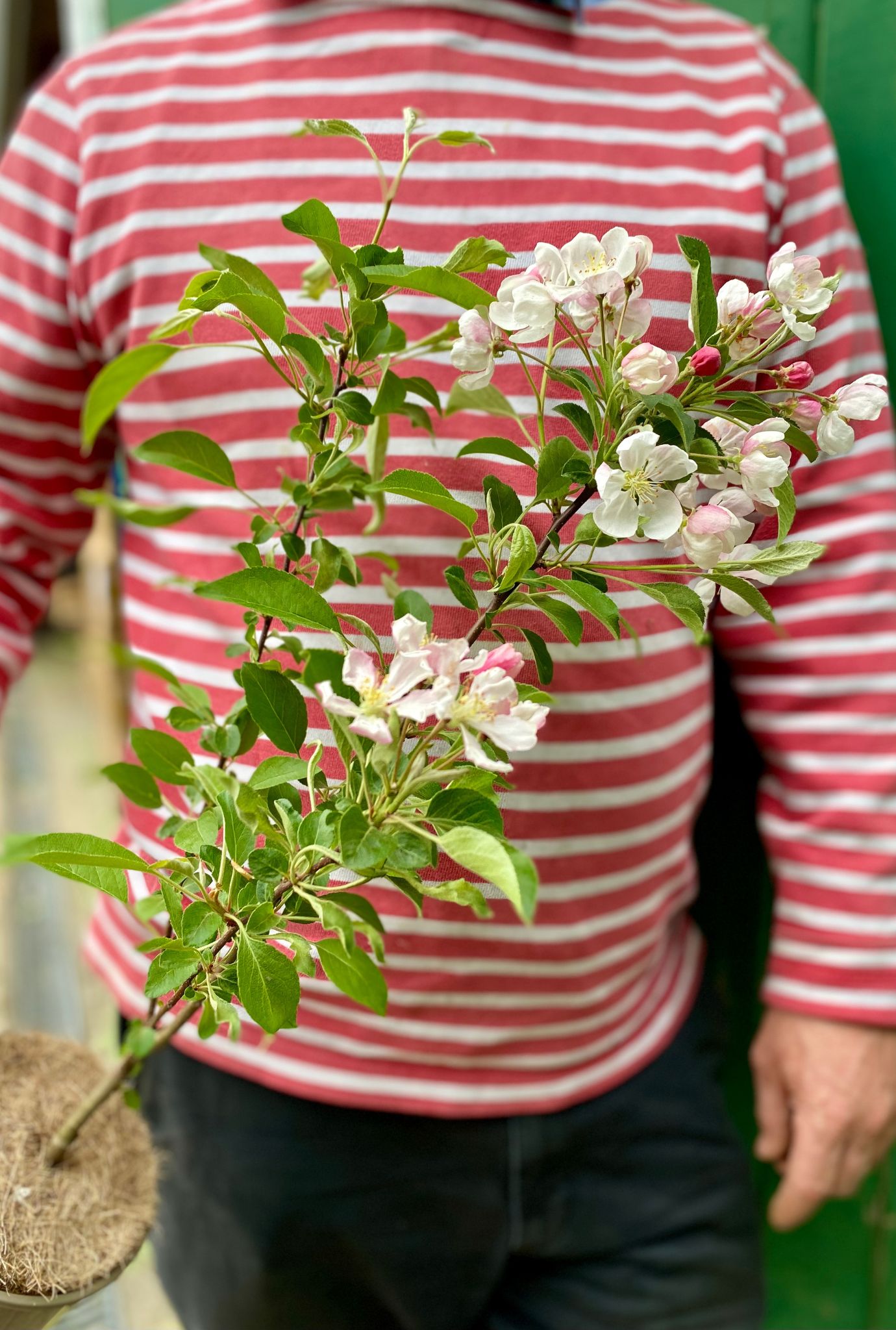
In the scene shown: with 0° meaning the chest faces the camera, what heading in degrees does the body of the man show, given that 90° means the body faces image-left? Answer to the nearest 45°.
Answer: approximately 0°
